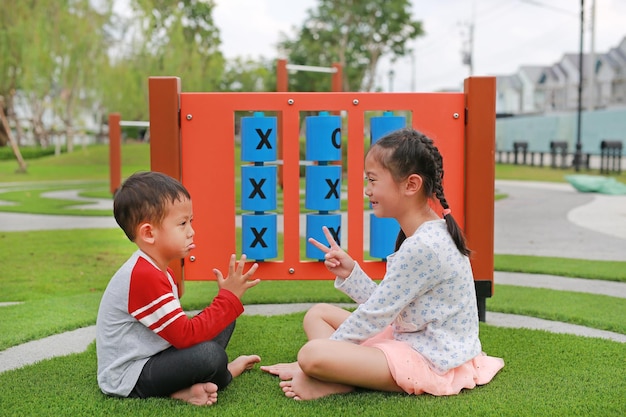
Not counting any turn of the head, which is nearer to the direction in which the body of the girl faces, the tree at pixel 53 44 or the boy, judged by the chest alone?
the boy

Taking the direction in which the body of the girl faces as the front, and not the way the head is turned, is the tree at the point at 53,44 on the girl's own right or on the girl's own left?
on the girl's own right

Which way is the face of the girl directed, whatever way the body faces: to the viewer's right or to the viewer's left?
to the viewer's left

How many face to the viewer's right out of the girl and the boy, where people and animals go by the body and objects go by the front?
1

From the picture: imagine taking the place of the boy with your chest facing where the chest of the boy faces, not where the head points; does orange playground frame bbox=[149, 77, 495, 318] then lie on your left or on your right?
on your left

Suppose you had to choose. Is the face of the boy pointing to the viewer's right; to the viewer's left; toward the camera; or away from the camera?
to the viewer's right

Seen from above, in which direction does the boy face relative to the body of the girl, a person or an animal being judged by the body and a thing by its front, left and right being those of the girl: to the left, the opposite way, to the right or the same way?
the opposite way

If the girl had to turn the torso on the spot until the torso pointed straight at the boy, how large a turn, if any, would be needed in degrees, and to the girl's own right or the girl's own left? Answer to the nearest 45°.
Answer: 0° — they already face them

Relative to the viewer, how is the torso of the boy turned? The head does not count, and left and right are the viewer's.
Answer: facing to the right of the viewer

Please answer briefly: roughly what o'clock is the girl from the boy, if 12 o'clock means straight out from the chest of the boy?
The girl is roughly at 12 o'clock from the boy.

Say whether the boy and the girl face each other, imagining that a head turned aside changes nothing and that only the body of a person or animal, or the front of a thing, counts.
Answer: yes

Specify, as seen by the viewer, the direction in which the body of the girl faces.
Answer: to the viewer's left

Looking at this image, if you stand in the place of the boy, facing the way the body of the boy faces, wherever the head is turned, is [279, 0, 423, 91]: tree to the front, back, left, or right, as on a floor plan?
left
